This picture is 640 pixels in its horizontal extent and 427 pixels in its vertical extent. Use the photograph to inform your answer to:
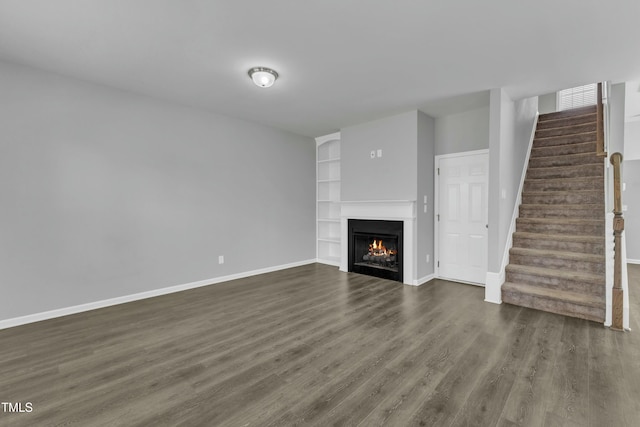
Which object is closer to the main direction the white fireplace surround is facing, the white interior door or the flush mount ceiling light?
the flush mount ceiling light

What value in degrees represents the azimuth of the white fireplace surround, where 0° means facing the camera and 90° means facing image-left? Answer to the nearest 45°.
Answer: approximately 45°

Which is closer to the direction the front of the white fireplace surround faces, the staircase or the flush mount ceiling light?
the flush mount ceiling light

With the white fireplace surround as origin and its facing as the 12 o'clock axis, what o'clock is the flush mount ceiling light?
The flush mount ceiling light is roughly at 12 o'clock from the white fireplace surround.

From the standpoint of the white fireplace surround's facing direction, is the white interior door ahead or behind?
behind

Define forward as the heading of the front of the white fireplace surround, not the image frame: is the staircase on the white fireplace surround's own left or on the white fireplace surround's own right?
on the white fireplace surround's own left

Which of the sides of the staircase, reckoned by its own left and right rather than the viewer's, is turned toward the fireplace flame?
right

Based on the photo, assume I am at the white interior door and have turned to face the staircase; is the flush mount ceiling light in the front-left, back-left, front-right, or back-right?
back-right

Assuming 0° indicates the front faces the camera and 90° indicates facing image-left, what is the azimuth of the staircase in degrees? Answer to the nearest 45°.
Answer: approximately 0°
